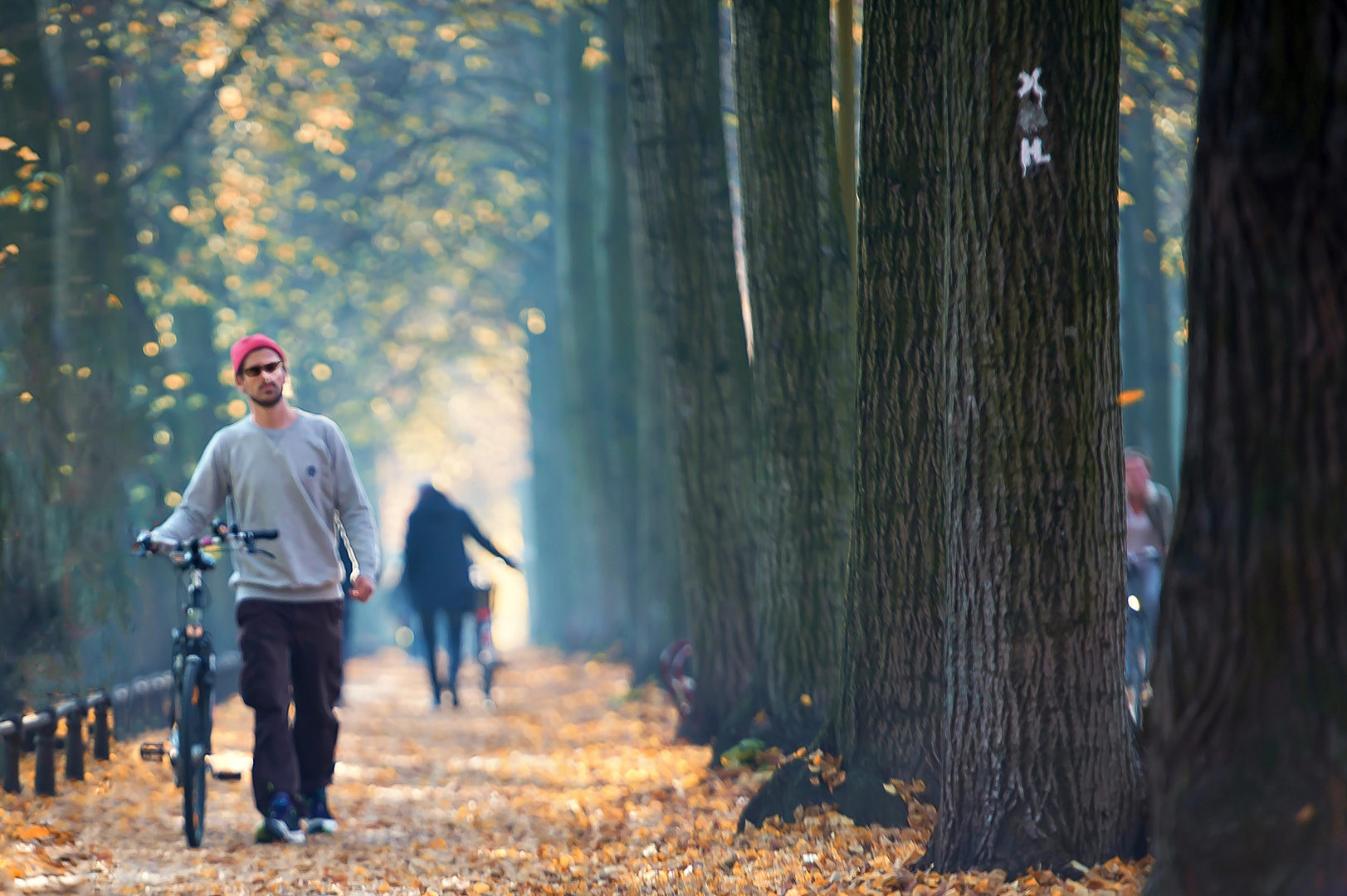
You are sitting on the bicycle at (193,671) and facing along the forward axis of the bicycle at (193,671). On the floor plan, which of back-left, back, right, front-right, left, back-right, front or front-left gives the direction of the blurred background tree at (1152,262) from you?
back-left

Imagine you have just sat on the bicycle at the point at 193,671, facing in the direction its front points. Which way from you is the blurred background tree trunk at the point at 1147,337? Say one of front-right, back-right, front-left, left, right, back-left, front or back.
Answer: back-left

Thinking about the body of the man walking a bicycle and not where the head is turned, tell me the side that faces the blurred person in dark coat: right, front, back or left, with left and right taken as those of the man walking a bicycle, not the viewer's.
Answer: back

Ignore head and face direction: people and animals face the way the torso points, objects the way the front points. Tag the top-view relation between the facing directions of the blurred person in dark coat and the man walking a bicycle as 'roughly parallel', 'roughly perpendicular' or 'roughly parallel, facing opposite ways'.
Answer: roughly parallel, facing opposite ways

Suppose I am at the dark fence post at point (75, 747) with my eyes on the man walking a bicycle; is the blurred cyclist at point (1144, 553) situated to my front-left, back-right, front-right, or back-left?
front-left

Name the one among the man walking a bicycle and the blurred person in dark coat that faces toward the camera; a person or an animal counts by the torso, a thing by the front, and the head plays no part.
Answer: the man walking a bicycle

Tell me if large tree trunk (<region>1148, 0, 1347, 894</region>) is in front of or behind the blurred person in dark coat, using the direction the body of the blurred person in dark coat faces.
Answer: behind

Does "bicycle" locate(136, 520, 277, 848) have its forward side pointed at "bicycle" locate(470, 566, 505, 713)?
no

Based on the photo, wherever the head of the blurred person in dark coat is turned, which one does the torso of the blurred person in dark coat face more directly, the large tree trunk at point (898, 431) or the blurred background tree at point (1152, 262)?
the blurred background tree

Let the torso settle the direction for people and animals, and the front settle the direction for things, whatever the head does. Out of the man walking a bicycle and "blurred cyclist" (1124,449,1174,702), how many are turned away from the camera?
0

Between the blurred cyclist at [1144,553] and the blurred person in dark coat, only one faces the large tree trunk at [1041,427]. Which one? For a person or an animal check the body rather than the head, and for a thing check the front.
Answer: the blurred cyclist

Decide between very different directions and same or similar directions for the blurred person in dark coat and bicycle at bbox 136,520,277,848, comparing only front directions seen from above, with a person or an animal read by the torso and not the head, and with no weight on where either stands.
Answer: very different directions

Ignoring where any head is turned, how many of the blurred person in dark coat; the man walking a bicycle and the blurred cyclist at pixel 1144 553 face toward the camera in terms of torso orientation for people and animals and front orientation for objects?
2

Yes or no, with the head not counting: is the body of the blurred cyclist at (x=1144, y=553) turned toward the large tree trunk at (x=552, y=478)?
no

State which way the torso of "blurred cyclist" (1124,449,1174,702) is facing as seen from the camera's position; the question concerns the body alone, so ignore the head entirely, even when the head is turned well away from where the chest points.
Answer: toward the camera

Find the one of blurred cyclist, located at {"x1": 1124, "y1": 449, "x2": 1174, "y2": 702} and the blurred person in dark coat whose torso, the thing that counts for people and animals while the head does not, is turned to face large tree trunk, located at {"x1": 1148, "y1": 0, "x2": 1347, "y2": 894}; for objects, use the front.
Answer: the blurred cyclist

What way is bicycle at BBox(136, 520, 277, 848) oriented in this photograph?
toward the camera
